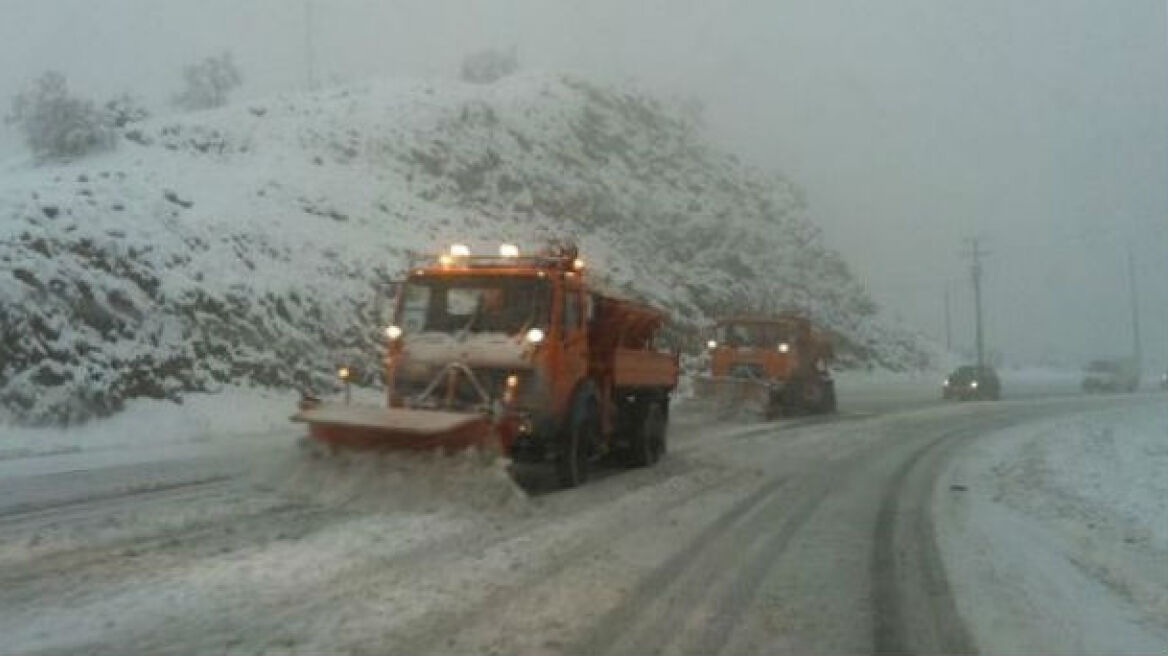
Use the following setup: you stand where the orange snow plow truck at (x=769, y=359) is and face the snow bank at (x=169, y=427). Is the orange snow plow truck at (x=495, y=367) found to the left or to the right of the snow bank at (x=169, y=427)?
left

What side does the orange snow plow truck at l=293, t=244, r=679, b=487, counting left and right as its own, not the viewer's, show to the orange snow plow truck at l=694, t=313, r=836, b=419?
back

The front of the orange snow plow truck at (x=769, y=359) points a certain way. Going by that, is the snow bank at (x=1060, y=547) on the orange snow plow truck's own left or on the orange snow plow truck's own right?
on the orange snow plow truck's own left

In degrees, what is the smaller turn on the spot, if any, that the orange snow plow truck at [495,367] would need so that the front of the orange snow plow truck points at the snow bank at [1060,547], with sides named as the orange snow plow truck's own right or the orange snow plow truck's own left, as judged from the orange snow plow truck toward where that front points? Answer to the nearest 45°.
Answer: approximately 90° to the orange snow plow truck's own left

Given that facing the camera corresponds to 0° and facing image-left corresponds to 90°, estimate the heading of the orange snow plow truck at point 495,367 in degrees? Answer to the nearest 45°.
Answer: approximately 45°

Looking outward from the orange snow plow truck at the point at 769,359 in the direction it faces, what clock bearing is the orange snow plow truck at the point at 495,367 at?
the orange snow plow truck at the point at 495,367 is roughly at 11 o'clock from the orange snow plow truck at the point at 769,359.

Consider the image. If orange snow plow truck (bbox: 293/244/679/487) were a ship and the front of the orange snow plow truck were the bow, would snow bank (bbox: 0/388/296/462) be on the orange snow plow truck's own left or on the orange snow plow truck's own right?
on the orange snow plow truck's own right
